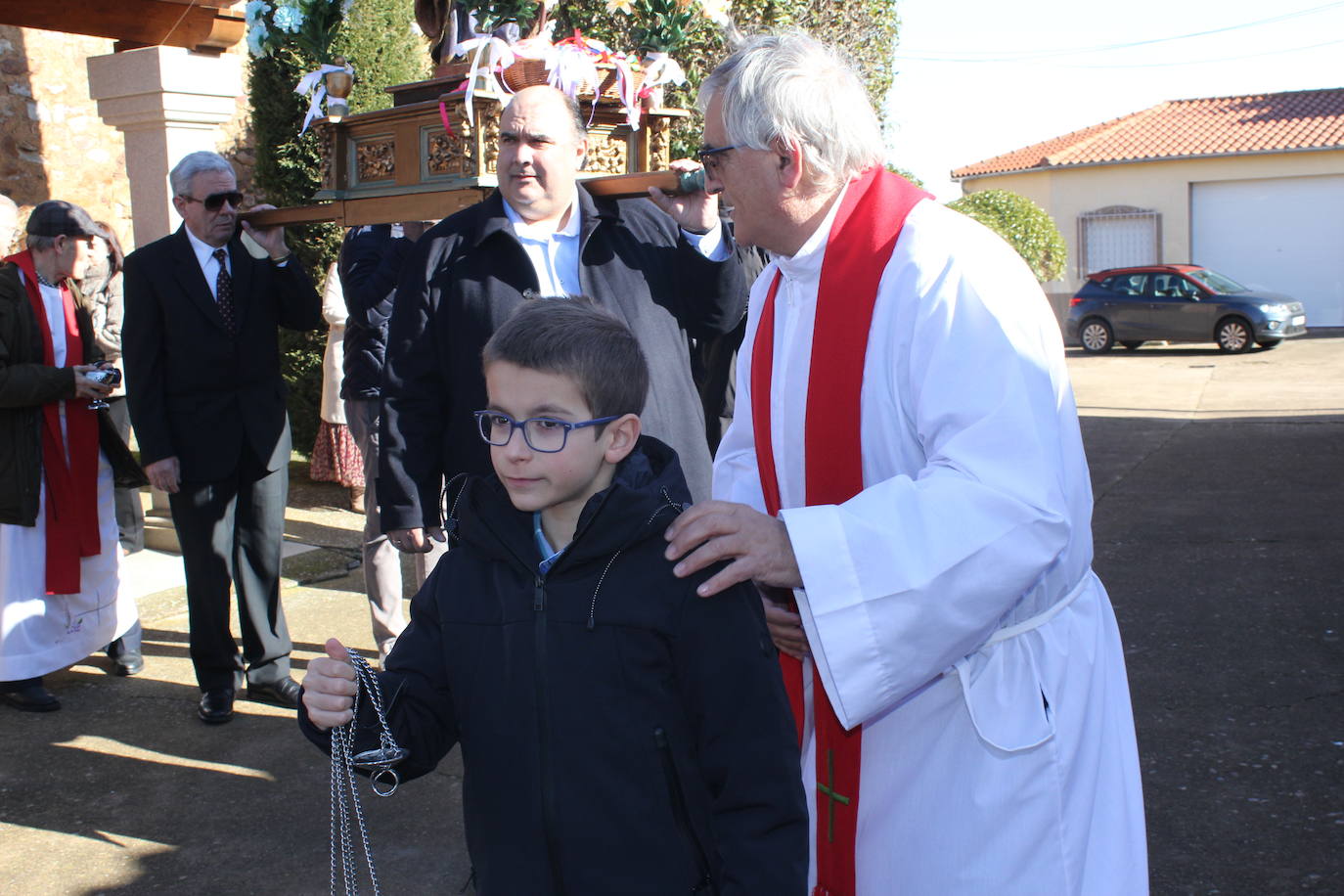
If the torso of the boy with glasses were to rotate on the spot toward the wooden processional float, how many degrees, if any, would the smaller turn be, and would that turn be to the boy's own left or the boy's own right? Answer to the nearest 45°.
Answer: approximately 135° to the boy's own right

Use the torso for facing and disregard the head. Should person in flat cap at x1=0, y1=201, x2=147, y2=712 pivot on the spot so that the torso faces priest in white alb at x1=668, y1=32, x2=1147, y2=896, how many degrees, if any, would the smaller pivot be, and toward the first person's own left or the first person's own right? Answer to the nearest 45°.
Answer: approximately 45° to the first person's own right

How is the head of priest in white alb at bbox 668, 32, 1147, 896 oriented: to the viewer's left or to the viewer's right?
to the viewer's left

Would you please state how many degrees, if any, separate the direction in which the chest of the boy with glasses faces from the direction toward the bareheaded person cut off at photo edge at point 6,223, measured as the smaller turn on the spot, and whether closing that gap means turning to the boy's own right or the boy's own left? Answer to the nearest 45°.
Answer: approximately 90° to the boy's own right

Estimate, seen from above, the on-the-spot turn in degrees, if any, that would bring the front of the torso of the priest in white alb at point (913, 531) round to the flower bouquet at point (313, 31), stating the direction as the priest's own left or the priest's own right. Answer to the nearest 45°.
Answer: approximately 90° to the priest's own right

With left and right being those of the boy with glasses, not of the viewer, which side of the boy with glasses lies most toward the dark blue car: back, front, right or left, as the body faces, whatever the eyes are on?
back

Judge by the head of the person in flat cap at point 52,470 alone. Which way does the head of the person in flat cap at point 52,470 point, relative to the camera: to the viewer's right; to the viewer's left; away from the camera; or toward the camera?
to the viewer's right

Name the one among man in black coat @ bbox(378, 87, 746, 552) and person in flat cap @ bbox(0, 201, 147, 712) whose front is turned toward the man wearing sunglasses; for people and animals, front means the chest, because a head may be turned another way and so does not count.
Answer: the person in flat cap

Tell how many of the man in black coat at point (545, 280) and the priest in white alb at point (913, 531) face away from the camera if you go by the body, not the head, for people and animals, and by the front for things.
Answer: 0

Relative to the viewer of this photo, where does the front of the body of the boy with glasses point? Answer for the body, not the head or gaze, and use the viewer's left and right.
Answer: facing the viewer and to the left of the viewer

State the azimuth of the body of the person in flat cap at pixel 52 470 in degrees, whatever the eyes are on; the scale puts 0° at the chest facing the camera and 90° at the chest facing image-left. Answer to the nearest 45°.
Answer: approximately 315°

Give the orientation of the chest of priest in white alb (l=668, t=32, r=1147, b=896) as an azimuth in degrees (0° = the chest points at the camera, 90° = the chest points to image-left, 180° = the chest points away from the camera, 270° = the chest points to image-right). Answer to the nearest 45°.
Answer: approximately 45°

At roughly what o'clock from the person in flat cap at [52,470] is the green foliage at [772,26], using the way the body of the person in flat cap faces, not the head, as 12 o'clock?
The green foliage is roughly at 9 o'clock from the person in flat cap.

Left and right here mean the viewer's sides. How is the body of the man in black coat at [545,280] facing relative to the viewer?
facing the viewer

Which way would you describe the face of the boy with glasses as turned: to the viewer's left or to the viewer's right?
to the viewer's left

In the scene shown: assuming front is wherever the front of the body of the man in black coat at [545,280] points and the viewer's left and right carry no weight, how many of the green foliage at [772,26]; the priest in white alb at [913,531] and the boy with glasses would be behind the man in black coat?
1
